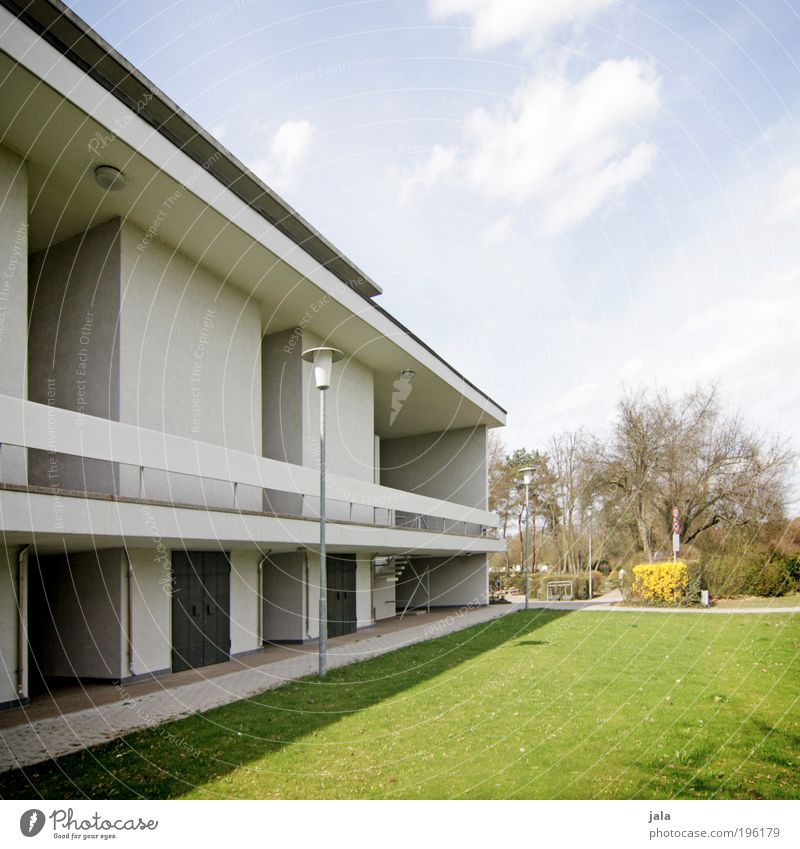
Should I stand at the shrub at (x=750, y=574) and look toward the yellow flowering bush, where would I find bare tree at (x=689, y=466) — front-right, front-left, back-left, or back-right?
front-right

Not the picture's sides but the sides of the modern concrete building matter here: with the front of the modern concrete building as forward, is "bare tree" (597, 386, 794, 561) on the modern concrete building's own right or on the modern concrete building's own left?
on the modern concrete building's own left

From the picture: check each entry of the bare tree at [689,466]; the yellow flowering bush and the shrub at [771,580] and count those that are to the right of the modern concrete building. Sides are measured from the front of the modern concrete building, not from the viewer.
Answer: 0

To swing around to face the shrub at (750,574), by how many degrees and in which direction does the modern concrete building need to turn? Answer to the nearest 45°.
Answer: approximately 90° to its left

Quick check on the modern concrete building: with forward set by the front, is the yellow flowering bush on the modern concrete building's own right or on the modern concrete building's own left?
on the modern concrete building's own left

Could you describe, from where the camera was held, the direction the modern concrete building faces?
facing the viewer and to the right of the viewer
